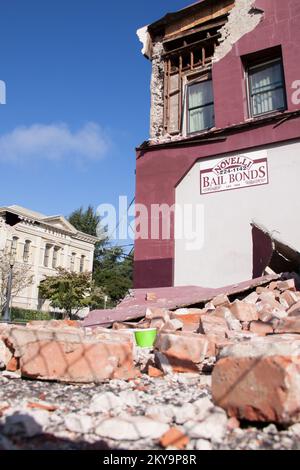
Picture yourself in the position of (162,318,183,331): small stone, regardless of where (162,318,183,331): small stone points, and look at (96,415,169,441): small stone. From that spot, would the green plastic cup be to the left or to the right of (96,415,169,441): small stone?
right

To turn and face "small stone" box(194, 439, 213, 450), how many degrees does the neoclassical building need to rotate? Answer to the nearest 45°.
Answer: approximately 45° to its right

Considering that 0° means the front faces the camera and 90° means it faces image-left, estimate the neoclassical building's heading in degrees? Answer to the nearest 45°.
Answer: approximately 315°

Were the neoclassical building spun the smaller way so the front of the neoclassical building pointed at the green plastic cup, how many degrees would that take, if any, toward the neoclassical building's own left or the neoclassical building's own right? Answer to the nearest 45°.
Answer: approximately 45° to the neoclassical building's own right
